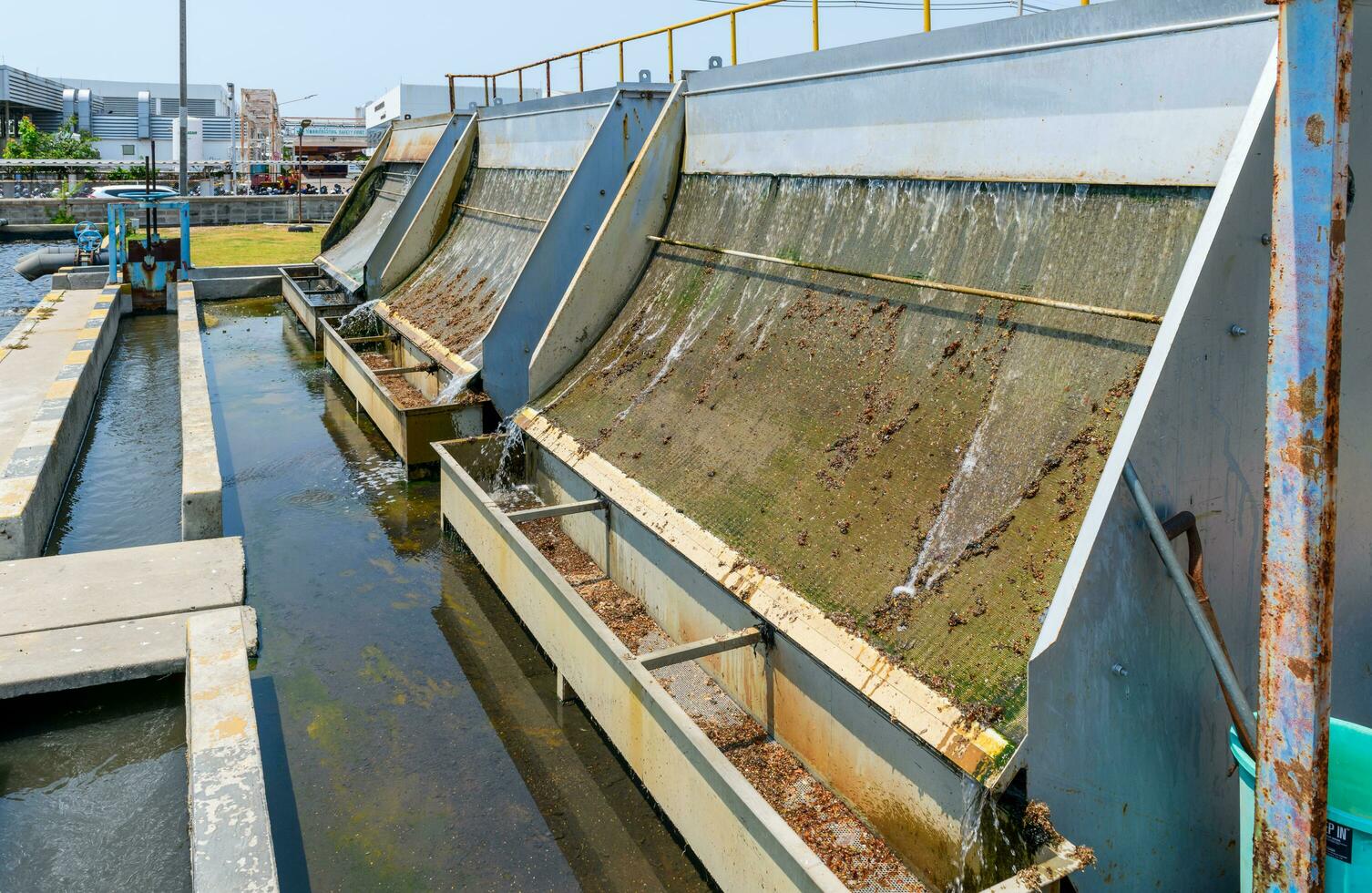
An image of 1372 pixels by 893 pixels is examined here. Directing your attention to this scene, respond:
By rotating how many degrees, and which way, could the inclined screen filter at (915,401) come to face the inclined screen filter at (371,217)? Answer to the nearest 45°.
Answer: approximately 90° to its right

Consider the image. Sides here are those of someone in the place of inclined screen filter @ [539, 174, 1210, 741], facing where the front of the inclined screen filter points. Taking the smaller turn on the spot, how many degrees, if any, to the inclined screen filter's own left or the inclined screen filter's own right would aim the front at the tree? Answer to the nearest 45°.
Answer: approximately 90° to the inclined screen filter's own right

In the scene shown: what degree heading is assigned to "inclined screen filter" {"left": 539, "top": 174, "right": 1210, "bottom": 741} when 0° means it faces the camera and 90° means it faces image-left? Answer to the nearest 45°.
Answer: approximately 45°

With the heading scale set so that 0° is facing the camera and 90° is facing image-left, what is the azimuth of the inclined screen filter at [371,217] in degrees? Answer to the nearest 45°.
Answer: approximately 45°

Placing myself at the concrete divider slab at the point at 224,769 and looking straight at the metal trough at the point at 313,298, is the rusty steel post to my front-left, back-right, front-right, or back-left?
back-right

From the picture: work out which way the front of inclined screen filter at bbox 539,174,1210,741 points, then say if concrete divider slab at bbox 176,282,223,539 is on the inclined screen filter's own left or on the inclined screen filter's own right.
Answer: on the inclined screen filter's own right

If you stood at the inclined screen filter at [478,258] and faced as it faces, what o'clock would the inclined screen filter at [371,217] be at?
the inclined screen filter at [371,217] is roughly at 4 o'clock from the inclined screen filter at [478,258].
